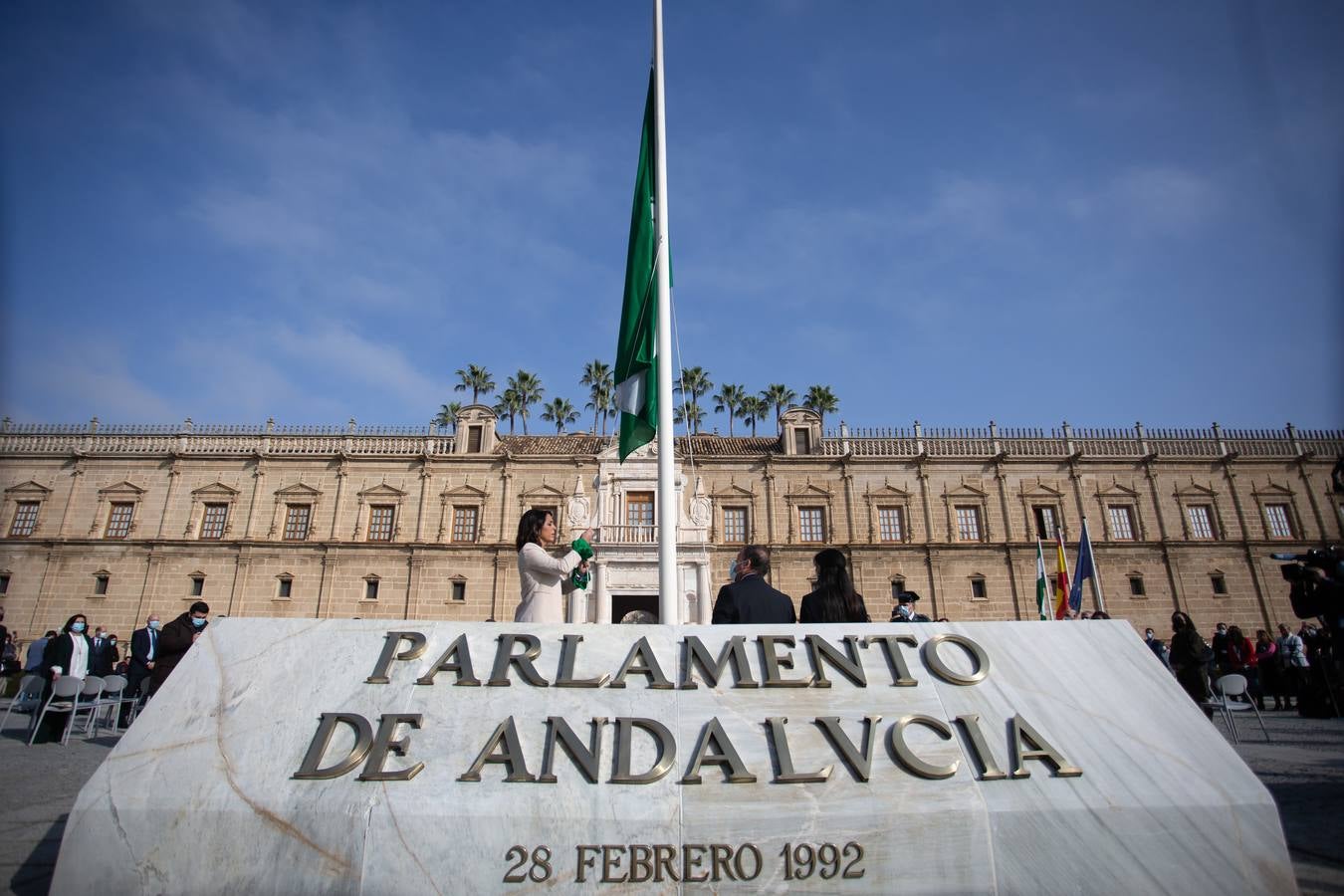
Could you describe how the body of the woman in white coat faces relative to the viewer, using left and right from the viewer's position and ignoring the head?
facing to the right of the viewer

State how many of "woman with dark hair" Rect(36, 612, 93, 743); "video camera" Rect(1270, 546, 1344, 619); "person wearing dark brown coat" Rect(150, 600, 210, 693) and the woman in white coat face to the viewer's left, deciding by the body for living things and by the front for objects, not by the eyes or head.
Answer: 1

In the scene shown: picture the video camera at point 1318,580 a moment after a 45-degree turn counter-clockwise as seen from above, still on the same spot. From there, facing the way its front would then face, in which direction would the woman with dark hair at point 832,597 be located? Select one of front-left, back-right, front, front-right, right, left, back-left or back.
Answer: front

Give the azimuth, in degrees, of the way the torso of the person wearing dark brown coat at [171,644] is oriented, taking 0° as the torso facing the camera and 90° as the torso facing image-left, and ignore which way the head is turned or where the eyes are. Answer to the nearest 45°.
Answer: approximately 315°

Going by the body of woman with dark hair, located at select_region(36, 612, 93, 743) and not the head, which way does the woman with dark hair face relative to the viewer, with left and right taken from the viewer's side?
facing the viewer and to the right of the viewer

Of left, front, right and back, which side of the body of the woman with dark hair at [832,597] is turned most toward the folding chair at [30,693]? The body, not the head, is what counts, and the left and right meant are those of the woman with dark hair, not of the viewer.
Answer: left

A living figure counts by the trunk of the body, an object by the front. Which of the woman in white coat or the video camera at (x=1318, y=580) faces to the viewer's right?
the woman in white coat

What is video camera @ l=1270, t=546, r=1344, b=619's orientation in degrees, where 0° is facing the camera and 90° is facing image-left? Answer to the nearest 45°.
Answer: approximately 90°

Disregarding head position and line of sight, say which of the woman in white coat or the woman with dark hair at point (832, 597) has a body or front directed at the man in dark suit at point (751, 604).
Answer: the woman in white coat

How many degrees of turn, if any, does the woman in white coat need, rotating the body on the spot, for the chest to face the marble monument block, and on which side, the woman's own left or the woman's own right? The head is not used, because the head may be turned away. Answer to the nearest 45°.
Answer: approximately 90° to the woman's own right

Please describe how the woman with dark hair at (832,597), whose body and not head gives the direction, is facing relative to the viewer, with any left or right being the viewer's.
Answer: facing away from the viewer

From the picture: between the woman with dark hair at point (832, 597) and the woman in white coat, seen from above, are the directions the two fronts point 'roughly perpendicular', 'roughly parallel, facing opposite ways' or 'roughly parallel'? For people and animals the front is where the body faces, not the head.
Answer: roughly perpendicular

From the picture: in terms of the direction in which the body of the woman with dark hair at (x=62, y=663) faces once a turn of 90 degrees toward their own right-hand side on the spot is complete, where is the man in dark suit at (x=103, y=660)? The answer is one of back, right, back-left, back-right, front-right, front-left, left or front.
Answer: back-right
